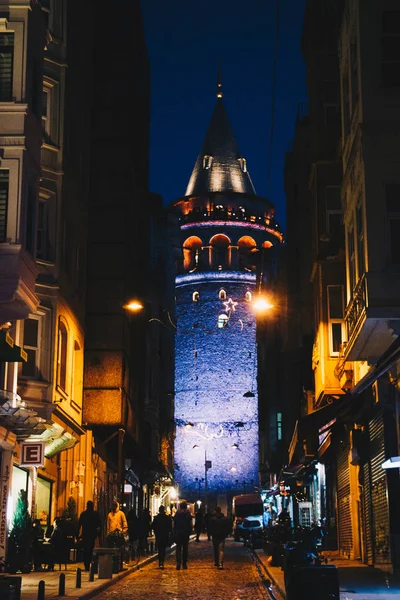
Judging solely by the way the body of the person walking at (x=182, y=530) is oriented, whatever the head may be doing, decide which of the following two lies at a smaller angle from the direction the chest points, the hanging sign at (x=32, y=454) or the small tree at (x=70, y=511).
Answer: the small tree

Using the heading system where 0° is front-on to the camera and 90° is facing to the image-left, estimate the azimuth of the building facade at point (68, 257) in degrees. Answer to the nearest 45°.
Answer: approximately 270°

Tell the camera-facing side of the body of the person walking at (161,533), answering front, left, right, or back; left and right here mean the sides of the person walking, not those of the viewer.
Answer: back

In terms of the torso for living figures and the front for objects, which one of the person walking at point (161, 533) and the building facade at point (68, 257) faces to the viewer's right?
the building facade

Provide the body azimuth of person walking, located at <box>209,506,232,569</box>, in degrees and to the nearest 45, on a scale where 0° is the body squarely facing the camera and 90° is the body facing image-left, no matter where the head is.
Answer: approximately 180°

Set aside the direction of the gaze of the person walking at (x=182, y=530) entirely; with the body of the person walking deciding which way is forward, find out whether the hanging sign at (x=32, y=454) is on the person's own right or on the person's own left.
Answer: on the person's own left

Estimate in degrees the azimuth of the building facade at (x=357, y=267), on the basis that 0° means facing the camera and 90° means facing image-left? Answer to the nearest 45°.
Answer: approximately 90°
